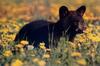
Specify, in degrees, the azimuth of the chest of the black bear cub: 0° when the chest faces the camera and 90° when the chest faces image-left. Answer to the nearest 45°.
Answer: approximately 270°
